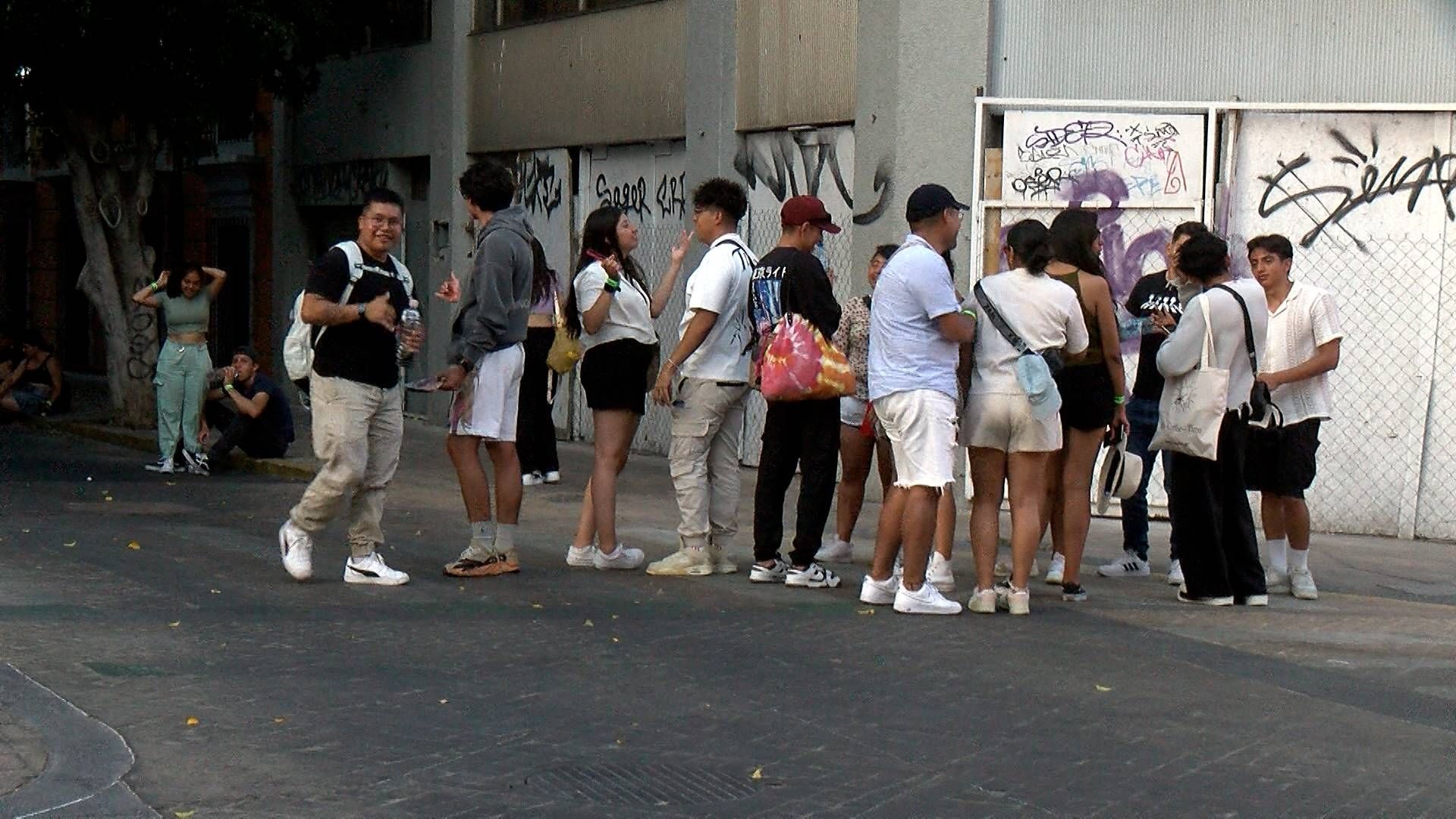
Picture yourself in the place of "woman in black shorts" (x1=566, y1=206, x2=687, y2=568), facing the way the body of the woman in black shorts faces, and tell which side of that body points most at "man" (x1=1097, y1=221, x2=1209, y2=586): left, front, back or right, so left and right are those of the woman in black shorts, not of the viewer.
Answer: front

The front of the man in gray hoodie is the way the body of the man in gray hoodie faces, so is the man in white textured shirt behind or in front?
behind

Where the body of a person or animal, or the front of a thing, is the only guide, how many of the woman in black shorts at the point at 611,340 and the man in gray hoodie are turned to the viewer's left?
1

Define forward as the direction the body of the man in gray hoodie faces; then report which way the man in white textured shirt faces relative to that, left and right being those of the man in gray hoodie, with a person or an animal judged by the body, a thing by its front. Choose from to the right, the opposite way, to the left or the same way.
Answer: the same way

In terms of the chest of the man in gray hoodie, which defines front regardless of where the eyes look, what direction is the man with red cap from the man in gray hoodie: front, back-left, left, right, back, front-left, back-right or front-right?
back

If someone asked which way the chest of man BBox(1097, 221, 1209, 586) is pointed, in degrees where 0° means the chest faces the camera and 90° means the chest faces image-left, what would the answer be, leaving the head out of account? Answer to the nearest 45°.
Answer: approximately 45°

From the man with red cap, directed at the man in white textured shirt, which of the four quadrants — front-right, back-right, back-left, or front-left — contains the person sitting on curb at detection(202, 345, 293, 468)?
back-left

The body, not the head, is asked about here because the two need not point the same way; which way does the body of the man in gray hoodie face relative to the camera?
to the viewer's left

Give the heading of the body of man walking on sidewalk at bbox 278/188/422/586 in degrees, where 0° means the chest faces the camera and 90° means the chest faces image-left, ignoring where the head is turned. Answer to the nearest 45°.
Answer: approximately 315°

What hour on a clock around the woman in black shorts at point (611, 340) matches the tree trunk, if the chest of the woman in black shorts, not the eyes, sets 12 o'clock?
The tree trunk is roughly at 8 o'clock from the woman in black shorts.

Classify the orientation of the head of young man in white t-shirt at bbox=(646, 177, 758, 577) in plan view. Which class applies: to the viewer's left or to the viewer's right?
to the viewer's left

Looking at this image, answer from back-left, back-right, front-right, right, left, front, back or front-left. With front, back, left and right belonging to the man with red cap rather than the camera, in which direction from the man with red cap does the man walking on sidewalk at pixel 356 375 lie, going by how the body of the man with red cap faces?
back-left

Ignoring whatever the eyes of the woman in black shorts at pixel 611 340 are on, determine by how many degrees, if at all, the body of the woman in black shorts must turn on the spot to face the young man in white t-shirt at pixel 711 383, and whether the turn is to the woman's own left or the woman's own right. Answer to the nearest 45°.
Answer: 0° — they already face them

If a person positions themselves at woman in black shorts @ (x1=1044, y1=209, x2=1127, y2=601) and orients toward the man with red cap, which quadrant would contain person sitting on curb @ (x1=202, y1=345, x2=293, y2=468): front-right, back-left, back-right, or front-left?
front-right

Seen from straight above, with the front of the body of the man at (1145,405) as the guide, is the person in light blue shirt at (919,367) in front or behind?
in front

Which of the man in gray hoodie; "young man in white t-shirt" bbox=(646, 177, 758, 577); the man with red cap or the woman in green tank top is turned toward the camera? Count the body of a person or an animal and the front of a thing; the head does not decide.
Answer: the woman in green tank top

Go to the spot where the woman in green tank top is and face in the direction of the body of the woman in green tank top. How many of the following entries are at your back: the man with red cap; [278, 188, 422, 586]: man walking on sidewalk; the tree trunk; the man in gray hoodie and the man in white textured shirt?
1

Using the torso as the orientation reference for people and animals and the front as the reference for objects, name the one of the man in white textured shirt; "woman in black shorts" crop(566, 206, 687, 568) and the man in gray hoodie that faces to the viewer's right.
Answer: the woman in black shorts

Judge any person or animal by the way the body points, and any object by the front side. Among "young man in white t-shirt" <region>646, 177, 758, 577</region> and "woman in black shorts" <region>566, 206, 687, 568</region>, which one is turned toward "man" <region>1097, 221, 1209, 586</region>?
the woman in black shorts

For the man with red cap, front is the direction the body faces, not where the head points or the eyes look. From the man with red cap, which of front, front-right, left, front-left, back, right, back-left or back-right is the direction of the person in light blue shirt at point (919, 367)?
right
